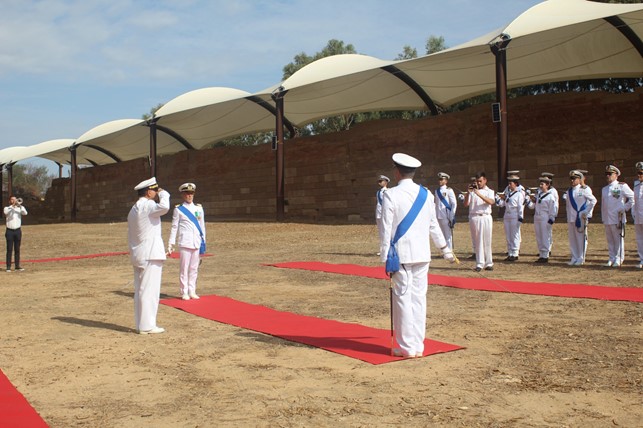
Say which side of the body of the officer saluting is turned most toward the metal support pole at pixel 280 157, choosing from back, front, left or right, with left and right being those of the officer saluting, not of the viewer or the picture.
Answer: left

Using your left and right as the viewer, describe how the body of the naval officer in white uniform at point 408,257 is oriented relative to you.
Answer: facing away from the viewer and to the left of the viewer

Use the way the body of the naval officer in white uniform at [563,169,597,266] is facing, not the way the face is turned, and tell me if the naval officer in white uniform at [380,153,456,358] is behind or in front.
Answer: in front

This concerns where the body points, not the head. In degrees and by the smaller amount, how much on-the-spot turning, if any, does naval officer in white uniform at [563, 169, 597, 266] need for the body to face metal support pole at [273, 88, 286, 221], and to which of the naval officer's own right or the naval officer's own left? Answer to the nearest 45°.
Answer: approximately 90° to the naval officer's own right

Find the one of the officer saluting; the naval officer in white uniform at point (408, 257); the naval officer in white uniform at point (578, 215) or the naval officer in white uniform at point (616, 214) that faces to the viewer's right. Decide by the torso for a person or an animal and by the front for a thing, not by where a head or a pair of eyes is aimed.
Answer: the officer saluting

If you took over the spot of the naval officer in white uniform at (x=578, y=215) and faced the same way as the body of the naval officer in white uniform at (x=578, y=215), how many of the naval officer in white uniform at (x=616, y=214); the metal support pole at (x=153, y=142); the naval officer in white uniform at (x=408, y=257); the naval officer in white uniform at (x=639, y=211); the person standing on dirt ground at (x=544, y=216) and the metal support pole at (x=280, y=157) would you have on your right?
3

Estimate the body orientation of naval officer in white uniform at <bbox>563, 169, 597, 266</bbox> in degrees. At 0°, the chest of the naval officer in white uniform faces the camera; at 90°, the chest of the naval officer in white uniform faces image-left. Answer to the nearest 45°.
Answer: approximately 45°

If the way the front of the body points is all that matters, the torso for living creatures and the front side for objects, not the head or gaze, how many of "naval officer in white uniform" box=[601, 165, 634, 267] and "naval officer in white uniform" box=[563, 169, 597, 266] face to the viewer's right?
0

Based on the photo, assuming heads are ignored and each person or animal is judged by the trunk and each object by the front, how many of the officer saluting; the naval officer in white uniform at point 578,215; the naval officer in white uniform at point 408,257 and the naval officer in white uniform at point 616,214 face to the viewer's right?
1

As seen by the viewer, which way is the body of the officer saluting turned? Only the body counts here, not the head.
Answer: to the viewer's right

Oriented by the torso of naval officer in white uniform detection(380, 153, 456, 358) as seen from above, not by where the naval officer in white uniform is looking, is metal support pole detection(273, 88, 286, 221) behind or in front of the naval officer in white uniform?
in front

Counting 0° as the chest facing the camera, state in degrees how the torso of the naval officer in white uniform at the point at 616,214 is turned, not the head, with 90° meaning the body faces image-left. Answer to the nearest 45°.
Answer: approximately 45°

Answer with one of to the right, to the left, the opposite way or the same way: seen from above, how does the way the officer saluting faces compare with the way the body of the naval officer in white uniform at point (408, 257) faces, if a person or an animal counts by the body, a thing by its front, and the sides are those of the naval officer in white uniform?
to the right
